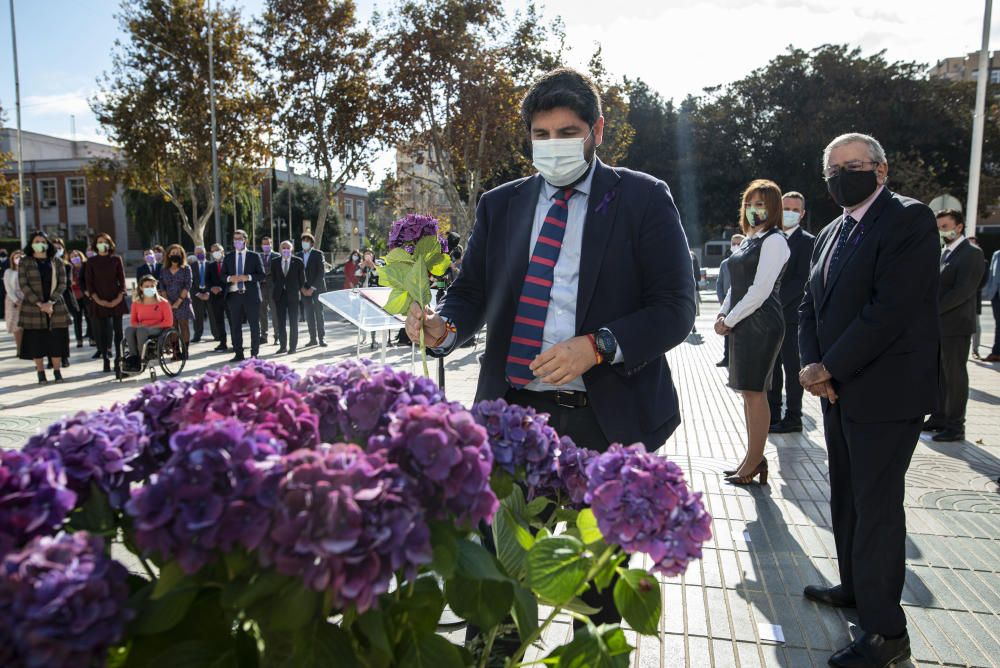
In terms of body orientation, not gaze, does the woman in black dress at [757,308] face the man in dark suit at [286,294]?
no

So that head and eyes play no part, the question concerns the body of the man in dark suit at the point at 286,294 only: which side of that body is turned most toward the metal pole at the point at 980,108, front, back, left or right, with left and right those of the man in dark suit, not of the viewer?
left

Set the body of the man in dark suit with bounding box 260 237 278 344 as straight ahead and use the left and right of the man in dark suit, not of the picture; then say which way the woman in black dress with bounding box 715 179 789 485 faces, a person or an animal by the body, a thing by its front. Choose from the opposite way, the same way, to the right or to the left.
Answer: to the right

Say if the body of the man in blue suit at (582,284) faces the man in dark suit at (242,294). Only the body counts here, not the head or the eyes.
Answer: no

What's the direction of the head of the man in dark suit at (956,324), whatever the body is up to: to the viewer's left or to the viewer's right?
to the viewer's left

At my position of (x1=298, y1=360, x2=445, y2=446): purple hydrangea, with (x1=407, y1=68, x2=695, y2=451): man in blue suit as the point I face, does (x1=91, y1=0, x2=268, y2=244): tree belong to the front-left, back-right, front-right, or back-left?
front-left

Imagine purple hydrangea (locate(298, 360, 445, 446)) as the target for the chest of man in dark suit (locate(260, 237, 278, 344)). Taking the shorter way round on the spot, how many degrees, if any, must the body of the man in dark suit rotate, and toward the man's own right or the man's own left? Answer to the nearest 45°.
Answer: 0° — they already face it

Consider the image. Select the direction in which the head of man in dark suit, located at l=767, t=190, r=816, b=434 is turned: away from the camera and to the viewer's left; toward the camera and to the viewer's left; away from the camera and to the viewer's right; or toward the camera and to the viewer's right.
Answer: toward the camera and to the viewer's left

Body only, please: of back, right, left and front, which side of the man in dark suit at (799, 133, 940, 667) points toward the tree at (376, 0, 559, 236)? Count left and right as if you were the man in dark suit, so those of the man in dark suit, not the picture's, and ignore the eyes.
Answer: right

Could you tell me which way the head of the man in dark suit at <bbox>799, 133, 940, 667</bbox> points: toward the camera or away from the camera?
toward the camera

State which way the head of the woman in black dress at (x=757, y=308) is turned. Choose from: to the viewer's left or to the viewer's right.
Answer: to the viewer's left

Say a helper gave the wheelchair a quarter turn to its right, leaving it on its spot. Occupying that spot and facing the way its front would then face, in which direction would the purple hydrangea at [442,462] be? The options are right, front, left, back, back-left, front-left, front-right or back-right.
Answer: back-left

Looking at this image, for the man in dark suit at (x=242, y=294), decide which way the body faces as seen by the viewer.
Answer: toward the camera

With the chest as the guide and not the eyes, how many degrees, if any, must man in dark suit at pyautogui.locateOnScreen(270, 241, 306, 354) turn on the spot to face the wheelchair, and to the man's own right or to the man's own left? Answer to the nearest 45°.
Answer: approximately 45° to the man's own right

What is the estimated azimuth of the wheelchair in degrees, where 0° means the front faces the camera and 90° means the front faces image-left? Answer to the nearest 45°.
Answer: approximately 45°

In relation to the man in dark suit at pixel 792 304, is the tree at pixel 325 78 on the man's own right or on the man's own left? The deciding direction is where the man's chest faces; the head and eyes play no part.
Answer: on the man's own right

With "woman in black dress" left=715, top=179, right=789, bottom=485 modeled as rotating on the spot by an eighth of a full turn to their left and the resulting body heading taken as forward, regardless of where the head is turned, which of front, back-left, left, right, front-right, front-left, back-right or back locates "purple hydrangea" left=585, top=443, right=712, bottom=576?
front

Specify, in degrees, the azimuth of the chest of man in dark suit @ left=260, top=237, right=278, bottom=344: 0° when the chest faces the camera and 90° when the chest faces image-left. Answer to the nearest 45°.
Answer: approximately 0°
